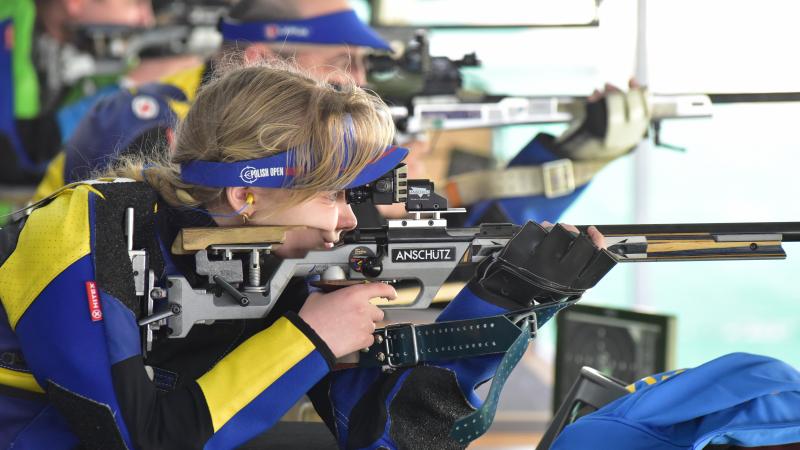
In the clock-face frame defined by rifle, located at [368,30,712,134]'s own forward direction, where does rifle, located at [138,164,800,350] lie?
rifle, located at [138,164,800,350] is roughly at 3 o'clock from rifle, located at [368,30,712,134].

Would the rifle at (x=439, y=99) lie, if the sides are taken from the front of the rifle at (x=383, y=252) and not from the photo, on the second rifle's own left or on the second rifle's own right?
on the second rifle's own left

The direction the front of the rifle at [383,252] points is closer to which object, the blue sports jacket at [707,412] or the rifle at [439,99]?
the blue sports jacket

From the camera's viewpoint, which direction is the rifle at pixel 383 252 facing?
to the viewer's right

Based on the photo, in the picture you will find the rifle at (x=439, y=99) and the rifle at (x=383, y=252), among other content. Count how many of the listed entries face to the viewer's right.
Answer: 2

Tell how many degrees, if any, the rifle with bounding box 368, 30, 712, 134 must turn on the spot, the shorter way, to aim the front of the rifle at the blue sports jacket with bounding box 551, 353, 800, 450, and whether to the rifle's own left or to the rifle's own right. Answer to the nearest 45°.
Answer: approximately 90° to the rifle's own right

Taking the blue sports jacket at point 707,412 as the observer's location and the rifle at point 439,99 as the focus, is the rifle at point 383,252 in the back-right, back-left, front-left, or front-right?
front-left

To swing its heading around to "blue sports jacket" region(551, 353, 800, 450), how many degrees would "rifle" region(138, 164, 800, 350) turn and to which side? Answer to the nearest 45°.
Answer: approximately 45° to its right

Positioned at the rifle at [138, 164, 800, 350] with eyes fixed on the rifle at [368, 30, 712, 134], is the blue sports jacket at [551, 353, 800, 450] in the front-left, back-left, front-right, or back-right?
back-right

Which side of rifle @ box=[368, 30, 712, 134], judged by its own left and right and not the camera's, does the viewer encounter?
right

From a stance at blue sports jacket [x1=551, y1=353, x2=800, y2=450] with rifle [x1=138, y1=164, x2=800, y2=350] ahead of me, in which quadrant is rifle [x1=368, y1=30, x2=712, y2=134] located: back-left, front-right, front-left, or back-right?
front-right
